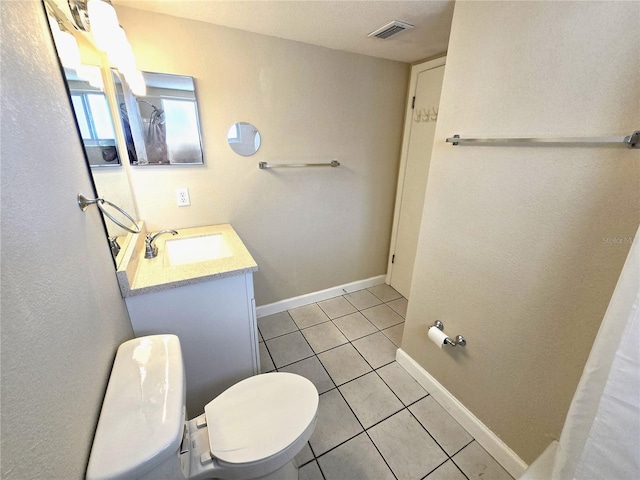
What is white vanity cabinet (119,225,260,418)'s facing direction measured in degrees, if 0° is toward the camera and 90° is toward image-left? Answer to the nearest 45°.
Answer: approximately 270°

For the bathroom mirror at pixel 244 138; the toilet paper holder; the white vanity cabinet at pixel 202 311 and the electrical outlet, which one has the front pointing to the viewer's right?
the white vanity cabinet

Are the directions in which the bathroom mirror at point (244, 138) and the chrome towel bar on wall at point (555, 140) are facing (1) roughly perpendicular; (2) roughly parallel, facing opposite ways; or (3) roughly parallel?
roughly perpendicular

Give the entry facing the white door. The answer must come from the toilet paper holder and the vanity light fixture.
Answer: the vanity light fixture

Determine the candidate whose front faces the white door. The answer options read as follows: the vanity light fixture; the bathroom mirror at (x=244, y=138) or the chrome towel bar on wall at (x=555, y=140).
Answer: the vanity light fixture

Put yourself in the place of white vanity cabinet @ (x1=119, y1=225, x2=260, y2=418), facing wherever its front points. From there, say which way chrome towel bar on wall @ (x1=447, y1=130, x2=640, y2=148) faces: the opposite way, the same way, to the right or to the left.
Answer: the opposite way

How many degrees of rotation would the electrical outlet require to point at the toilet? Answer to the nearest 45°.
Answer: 0° — it already faces it

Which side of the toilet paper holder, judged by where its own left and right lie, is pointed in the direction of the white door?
right

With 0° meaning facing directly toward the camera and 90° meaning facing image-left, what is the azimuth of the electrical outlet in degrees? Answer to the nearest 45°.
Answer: approximately 0°
